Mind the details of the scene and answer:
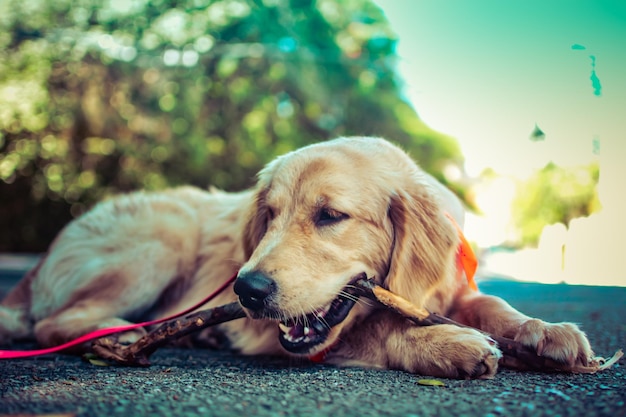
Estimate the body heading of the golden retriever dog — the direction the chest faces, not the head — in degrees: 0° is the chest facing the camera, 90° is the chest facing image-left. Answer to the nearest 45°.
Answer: approximately 315°

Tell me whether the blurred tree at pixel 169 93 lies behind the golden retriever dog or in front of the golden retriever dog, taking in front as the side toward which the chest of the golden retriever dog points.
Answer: behind
